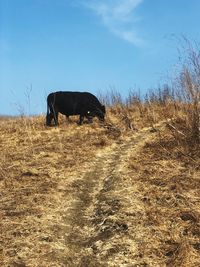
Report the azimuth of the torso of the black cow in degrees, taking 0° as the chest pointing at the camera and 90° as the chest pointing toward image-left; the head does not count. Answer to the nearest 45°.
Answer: approximately 270°
